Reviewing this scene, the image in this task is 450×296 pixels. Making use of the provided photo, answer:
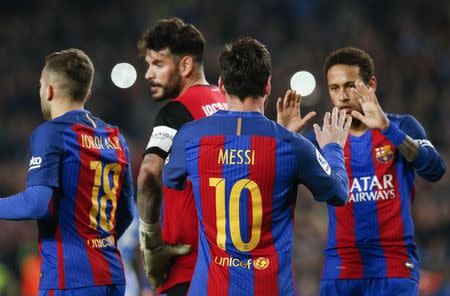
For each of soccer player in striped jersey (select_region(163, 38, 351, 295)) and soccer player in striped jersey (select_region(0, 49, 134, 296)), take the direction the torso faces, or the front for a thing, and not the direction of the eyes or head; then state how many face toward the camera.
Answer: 0

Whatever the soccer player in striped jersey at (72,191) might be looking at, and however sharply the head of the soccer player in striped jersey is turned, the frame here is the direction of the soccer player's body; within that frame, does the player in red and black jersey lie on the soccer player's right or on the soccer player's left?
on the soccer player's right

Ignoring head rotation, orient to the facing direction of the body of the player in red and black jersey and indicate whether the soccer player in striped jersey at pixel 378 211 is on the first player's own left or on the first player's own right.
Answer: on the first player's own right

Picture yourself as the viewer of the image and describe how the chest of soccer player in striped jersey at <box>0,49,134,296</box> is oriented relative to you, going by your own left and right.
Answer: facing away from the viewer and to the left of the viewer

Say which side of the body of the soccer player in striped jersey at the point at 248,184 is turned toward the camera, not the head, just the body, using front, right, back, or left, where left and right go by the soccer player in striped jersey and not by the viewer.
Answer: back

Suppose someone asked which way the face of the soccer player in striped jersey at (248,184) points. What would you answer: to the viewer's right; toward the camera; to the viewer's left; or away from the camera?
away from the camera

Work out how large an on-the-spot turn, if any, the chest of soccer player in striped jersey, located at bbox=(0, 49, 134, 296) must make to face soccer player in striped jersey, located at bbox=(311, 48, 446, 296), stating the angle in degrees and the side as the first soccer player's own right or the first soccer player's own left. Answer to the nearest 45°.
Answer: approximately 135° to the first soccer player's own right

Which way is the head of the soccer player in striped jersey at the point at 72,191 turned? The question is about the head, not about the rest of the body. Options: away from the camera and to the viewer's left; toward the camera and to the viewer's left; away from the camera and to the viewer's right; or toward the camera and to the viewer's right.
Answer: away from the camera and to the viewer's left

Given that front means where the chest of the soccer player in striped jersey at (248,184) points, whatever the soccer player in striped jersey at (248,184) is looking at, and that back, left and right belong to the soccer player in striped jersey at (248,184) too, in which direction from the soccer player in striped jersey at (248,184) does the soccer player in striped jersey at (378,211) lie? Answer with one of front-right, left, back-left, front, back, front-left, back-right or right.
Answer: front-right

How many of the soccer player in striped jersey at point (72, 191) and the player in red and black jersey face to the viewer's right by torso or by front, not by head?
0
